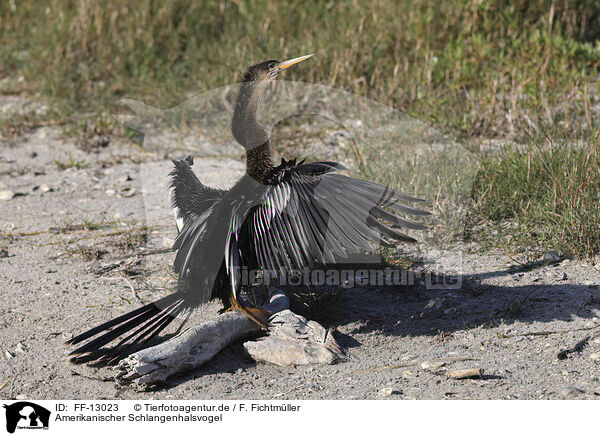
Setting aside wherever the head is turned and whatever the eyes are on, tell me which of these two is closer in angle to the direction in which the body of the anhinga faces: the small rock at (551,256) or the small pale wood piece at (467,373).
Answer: the small rock

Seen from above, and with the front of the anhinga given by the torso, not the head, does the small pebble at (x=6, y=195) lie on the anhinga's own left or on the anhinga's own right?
on the anhinga's own left

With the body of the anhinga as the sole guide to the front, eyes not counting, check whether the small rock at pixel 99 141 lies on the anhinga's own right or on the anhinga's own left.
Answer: on the anhinga's own left

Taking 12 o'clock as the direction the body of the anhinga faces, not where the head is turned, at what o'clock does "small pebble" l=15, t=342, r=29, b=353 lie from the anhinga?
The small pebble is roughly at 8 o'clock from the anhinga.

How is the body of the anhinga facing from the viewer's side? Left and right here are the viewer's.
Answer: facing away from the viewer and to the right of the viewer

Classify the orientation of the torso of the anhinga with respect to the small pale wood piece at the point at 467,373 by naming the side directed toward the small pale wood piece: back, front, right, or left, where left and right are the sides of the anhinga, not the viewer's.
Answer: right

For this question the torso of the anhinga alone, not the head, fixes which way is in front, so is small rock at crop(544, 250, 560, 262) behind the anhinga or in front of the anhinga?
in front

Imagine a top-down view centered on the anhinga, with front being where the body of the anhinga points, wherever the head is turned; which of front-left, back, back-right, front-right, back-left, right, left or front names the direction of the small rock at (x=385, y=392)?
right

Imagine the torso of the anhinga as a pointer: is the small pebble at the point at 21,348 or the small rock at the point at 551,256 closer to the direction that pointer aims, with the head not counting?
the small rock

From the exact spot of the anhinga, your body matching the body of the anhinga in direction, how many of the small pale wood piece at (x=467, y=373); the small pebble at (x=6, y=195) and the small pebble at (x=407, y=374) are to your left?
1
